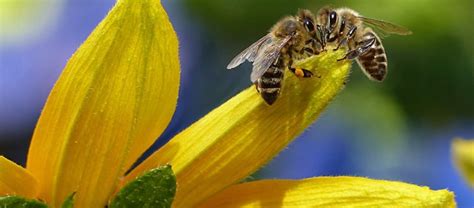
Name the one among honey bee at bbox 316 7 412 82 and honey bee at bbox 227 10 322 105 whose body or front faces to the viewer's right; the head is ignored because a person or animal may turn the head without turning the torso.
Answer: honey bee at bbox 227 10 322 105

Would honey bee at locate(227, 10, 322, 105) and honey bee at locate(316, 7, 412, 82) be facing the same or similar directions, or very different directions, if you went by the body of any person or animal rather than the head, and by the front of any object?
very different directions

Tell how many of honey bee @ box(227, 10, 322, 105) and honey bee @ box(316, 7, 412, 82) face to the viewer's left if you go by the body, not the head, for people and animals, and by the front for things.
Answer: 1

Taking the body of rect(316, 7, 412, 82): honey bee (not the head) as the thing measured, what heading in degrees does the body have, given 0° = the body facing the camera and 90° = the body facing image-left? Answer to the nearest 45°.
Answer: approximately 90°

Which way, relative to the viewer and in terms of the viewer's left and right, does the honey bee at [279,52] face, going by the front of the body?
facing to the right of the viewer
